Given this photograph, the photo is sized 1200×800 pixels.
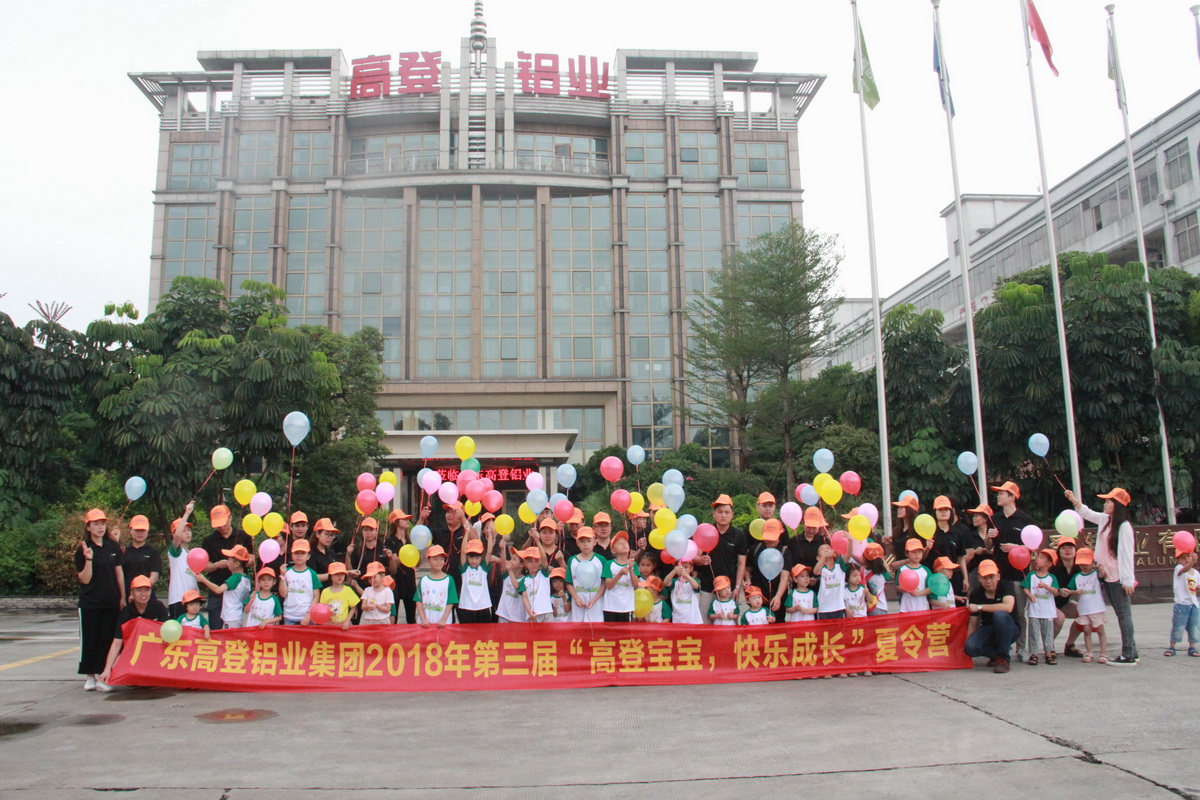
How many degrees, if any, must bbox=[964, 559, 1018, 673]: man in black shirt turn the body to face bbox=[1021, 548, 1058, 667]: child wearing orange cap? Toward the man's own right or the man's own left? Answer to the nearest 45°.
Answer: approximately 135° to the man's own left

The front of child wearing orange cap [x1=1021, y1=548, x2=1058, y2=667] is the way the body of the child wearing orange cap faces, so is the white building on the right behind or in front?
behind

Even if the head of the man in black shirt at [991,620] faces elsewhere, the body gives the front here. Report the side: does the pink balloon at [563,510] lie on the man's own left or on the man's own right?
on the man's own right

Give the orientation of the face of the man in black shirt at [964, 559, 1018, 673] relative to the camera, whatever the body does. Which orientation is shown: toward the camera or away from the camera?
toward the camera

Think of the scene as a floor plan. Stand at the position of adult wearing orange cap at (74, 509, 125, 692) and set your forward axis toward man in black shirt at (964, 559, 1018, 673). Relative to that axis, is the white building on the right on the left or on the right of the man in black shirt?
left

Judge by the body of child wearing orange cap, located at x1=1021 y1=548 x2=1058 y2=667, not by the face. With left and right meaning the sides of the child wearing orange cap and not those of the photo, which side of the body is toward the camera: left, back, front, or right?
front

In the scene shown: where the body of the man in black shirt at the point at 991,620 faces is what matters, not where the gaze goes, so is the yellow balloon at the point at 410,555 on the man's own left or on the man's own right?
on the man's own right

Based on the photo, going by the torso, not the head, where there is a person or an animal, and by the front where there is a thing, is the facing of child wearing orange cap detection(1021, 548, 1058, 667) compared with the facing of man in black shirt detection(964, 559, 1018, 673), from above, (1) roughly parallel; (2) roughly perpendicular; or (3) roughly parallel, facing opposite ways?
roughly parallel

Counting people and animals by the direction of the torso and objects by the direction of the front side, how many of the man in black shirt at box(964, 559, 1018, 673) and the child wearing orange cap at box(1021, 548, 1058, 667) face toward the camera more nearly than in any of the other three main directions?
2

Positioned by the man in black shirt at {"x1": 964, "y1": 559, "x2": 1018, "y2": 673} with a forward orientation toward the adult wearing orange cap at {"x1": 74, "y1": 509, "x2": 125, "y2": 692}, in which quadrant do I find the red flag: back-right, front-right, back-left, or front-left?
back-right
